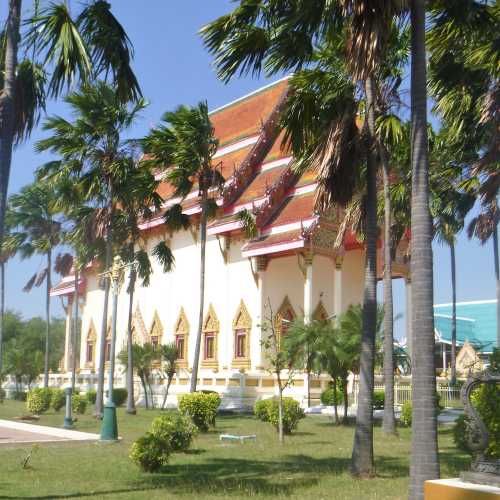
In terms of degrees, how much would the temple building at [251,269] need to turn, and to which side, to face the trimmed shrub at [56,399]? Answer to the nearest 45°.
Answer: approximately 135° to its right

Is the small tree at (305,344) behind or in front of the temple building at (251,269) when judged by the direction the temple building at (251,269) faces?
in front

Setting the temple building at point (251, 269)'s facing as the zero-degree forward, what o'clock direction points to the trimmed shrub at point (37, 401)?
The trimmed shrub is roughly at 4 o'clock from the temple building.

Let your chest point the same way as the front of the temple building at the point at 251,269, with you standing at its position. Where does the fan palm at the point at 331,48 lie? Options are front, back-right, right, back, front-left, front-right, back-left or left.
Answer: front-right

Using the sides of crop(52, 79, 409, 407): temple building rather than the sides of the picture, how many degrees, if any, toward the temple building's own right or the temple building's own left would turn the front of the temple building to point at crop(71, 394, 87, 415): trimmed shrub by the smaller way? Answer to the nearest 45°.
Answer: approximately 90° to the temple building's own right

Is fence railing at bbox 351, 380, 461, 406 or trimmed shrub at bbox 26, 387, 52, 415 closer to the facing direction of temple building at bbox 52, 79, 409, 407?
the fence railing

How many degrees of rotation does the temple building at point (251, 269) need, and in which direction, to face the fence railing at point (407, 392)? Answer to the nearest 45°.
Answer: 0° — it already faces it

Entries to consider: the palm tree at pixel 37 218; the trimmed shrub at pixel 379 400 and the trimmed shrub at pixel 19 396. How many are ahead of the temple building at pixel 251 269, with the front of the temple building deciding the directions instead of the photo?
1

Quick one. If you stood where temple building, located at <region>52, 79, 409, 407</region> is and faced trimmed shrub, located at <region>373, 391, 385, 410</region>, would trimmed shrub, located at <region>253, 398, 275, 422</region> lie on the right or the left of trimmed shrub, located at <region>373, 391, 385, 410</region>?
right

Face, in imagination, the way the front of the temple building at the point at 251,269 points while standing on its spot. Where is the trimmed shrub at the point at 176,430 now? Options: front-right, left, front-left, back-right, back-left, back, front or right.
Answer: front-right

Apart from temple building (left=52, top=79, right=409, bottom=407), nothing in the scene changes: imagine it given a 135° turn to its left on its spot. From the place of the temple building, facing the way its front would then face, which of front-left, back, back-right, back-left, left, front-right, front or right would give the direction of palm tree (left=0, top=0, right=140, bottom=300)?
back

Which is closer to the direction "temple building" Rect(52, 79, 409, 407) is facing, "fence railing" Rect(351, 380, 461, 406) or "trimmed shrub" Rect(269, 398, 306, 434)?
the fence railing
